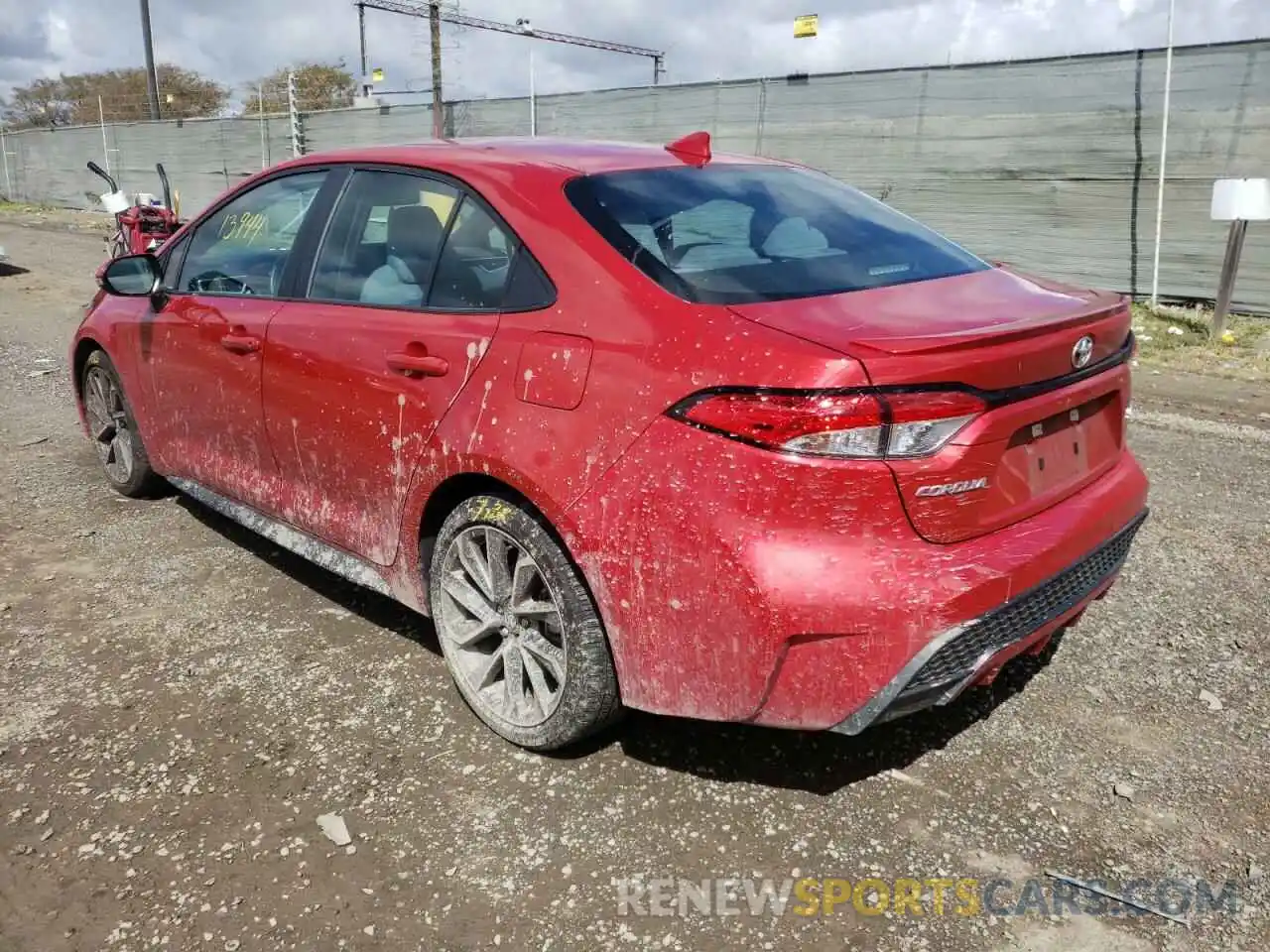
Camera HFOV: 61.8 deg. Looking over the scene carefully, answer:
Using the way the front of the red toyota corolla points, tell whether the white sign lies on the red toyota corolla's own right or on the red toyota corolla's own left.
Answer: on the red toyota corolla's own right

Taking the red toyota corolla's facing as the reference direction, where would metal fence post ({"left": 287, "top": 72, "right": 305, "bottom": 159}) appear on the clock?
The metal fence post is roughly at 1 o'clock from the red toyota corolla.

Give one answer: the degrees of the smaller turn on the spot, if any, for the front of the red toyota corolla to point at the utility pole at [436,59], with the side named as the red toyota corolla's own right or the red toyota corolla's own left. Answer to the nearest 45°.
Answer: approximately 45° to the red toyota corolla's own right

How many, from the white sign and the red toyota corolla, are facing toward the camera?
1

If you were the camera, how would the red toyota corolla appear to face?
facing away from the viewer and to the left of the viewer

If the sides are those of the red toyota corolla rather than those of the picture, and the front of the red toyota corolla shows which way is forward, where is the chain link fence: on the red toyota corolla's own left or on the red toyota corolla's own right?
on the red toyota corolla's own right

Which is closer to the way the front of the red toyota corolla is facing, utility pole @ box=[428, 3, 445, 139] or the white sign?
the utility pole

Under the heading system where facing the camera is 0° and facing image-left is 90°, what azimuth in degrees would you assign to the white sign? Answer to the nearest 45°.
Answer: approximately 0°

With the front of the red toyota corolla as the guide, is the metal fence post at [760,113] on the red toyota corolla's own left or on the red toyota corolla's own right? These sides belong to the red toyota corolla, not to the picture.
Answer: on the red toyota corolla's own right

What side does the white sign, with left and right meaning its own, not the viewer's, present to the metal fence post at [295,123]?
right

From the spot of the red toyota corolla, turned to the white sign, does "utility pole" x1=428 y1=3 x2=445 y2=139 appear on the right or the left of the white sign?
left

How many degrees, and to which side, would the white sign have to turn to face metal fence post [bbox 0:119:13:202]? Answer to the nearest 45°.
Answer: approximately 90° to its right
